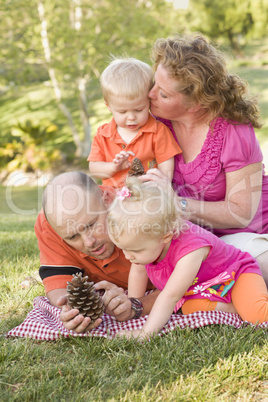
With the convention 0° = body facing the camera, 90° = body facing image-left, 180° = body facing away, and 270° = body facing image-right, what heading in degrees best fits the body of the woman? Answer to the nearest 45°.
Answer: approximately 45°

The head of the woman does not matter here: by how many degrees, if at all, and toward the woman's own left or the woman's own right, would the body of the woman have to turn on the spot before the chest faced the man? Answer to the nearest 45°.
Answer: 0° — they already face them

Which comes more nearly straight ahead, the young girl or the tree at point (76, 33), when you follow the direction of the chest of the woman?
the young girl

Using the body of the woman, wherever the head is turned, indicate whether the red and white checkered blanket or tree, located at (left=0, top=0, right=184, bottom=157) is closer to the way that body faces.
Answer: the red and white checkered blanket

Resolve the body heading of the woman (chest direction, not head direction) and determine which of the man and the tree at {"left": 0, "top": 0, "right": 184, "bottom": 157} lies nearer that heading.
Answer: the man

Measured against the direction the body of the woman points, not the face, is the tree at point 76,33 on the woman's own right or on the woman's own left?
on the woman's own right
